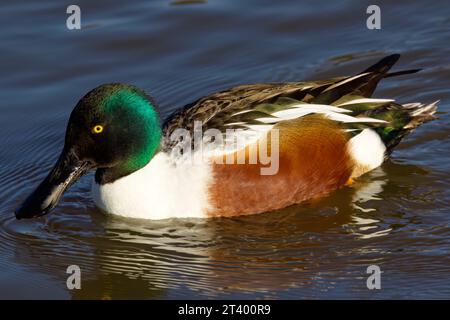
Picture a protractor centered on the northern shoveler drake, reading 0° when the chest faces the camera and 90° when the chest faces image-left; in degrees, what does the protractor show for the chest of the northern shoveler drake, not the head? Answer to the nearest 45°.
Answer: approximately 90°
